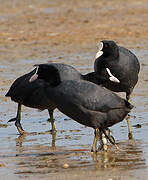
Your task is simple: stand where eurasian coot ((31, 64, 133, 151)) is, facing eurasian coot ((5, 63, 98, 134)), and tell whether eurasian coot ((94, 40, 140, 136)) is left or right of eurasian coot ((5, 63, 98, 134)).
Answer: right

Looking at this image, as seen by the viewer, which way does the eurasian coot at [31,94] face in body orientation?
to the viewer's right

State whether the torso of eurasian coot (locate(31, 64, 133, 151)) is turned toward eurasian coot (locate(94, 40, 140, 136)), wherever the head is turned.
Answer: no

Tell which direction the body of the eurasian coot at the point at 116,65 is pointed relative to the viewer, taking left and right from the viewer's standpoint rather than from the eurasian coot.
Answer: facing the viewer and to the left of the viewer

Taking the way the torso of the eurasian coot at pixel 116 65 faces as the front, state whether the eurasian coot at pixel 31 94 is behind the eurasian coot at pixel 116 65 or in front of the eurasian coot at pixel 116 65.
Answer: in front

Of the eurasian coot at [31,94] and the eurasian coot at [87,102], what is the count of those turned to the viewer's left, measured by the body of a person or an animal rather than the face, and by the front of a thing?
1

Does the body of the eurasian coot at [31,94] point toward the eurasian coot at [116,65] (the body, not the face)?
yes

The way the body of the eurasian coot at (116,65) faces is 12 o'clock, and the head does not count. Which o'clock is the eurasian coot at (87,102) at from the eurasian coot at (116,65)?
the eurasian coot at (87,102) is roughly at 11 o'clock from the eurasian coot at (116,65).
